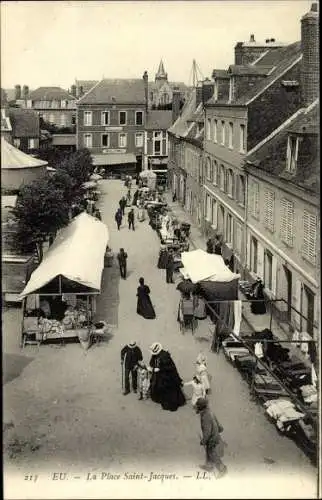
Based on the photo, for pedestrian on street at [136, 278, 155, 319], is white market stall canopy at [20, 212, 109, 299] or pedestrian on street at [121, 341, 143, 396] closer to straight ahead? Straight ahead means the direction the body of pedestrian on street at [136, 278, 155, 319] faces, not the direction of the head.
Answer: the white market stall canopy

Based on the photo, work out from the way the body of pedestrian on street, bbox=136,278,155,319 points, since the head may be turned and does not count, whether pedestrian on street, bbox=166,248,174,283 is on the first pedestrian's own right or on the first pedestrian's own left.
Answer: on the first pedestrian's own right

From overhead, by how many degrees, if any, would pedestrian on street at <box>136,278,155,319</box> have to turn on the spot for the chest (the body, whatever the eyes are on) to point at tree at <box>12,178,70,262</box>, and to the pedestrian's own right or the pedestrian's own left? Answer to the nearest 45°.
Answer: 0° — they already face it

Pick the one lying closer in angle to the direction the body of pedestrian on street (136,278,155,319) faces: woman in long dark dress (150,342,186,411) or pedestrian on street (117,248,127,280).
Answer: the pedestrian on street

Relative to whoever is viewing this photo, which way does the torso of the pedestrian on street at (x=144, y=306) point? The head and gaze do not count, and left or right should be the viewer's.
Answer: facing away from the viewer and to the left of the viewer

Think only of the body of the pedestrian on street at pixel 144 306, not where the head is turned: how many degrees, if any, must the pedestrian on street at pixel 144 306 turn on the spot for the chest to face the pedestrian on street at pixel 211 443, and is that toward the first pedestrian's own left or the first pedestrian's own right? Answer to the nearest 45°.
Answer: approximately 135° to the first pedestrian's own left
